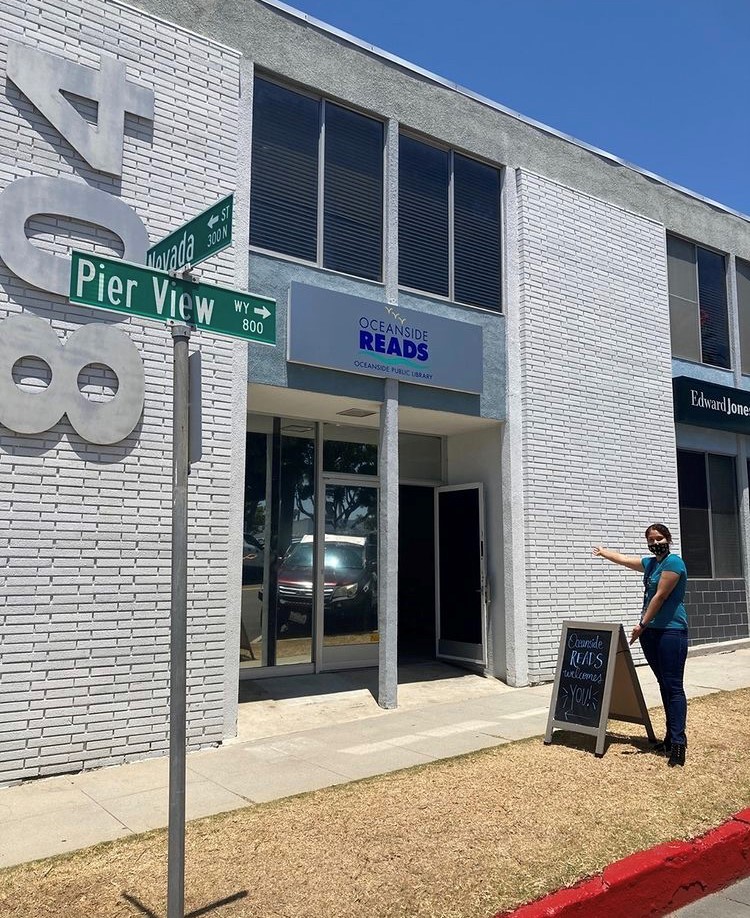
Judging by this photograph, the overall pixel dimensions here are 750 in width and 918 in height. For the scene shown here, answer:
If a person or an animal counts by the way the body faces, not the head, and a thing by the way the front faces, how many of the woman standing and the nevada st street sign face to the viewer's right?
0

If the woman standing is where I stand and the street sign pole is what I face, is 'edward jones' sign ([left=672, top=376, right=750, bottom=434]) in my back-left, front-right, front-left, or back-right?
back-right

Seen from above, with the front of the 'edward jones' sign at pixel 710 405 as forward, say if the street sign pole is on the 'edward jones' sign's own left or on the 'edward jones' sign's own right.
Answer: on the 'edward jones' sign's own right

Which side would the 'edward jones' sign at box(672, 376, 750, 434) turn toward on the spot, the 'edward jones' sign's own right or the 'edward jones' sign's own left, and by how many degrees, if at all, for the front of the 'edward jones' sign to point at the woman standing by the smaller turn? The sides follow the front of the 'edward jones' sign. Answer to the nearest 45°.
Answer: approximately 45° to the 'edward jones' sign's own right

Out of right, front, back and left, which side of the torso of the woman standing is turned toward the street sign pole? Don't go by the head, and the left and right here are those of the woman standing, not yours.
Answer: front

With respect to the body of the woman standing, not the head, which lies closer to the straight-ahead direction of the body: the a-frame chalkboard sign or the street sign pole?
the street sign pole

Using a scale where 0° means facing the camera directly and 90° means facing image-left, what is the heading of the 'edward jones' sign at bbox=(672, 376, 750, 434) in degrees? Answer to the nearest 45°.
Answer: approximately 315°

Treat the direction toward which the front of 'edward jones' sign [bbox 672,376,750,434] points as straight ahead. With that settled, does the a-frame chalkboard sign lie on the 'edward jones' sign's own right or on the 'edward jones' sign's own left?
on the 'edward jones' sign's own right

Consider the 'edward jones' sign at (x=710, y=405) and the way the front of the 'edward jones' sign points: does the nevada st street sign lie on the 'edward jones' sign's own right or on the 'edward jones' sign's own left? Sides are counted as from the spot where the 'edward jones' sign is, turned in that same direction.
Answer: on the 'edward jones' sign's own right

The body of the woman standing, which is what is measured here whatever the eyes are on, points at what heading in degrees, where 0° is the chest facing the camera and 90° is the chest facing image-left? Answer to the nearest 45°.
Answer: approximately 45°

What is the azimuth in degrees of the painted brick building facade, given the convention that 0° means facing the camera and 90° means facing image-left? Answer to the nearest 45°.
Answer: approximately 315°
